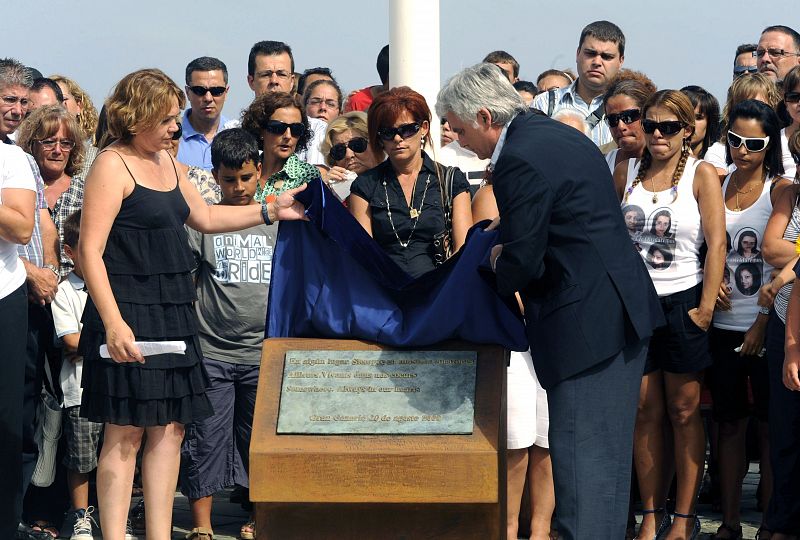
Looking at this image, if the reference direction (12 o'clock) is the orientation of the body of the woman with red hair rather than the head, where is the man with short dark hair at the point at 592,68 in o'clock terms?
The man with short dark hair is roughly at 7 o'clock from the woman with red hair.

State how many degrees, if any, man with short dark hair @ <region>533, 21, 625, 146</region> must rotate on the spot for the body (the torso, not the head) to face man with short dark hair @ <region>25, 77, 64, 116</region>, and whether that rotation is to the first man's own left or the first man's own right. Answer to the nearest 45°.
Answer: approximately 90° to the first man's own right

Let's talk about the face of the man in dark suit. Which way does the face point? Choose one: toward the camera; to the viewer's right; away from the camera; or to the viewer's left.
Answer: to the viewer's left

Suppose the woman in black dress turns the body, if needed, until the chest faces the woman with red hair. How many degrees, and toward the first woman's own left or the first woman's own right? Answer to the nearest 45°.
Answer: approximately 45° to the first woman's own left

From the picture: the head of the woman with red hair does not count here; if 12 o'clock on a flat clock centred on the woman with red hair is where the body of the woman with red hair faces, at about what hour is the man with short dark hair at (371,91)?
The man with short dark hair is roughly at 6 o'clock from the woman with red hair.

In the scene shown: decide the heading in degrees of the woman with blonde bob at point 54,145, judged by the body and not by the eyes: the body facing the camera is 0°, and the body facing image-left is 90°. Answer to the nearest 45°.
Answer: approximately 0°

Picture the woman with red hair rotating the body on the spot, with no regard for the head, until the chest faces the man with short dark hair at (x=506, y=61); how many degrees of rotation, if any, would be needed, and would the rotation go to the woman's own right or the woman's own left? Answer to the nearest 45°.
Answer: approximately 180°
